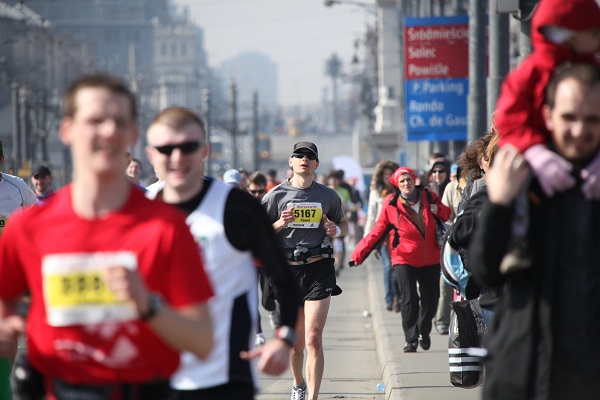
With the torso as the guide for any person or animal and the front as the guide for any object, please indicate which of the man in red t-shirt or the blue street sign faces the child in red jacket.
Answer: the blue street sign

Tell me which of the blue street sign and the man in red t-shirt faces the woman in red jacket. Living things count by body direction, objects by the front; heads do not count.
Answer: the blue street sign

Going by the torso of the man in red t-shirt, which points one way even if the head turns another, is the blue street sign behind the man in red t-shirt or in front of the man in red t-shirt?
behind

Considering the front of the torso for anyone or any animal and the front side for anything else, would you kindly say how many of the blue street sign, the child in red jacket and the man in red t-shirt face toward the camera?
3

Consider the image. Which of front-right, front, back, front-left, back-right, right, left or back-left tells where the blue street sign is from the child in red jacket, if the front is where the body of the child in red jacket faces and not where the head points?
back

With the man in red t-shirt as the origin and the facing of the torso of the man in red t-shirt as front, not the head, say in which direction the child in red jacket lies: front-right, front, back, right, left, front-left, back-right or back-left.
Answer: left

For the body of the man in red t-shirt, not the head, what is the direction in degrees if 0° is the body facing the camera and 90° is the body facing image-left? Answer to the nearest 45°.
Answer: approximately 0°

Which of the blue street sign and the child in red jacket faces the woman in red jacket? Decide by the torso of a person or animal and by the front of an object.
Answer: the blue street sign

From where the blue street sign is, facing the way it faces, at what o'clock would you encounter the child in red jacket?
The child in red jacket is roughly at 12 o'clock from the blue street sign.

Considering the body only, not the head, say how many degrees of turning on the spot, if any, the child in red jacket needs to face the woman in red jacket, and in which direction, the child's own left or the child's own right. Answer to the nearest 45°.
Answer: approximately 180°

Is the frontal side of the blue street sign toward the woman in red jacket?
yes

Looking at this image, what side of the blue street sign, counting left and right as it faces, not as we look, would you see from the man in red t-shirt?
front

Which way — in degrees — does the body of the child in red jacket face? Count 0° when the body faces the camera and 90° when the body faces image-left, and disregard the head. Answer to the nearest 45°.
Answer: approximately 0°
